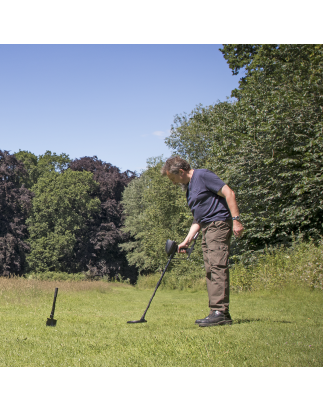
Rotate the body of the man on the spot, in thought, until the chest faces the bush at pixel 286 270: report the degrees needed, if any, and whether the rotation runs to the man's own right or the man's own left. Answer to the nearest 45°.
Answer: approximately 90° to the man's own right

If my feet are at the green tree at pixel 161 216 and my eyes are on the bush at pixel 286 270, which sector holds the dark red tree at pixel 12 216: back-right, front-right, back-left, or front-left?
back-right

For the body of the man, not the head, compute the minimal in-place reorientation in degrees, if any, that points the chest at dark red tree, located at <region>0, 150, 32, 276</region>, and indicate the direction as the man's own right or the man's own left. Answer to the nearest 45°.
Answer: approximately 45° to the man's own right

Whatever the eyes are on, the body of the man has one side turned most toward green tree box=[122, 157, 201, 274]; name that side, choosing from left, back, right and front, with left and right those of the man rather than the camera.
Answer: right

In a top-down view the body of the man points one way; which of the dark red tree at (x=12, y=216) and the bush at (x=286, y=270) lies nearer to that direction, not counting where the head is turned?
the dark red tree

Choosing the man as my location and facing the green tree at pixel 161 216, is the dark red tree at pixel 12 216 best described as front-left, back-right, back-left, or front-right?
front-left

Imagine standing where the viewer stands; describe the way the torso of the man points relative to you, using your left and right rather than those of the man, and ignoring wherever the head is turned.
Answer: facing to the left of the viewer

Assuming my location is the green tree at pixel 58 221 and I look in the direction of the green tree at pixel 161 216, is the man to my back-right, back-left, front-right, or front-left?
front-right

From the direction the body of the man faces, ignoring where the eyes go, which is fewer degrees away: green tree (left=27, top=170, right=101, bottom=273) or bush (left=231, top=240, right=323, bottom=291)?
the green tree

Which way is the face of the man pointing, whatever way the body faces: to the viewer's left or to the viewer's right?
to the viewer's left
